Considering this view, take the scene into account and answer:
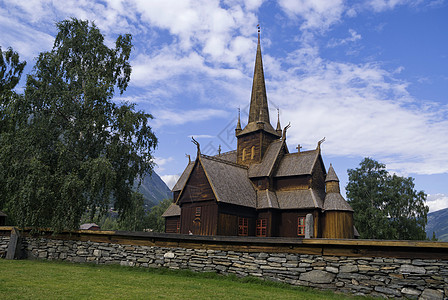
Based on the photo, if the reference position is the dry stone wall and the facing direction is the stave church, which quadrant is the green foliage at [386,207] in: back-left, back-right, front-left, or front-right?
front-right

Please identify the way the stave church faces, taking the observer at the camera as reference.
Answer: facing the viewer and to the left of the viewer

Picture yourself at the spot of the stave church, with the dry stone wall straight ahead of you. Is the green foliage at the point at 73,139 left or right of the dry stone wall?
right
